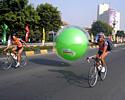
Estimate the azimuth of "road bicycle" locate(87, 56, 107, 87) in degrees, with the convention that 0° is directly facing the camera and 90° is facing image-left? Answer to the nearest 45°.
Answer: approximately 45°

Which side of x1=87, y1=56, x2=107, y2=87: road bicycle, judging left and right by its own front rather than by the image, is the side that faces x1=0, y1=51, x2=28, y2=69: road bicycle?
right
